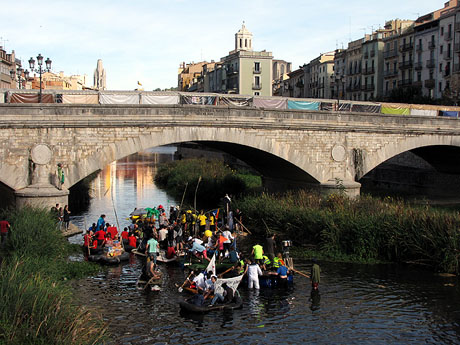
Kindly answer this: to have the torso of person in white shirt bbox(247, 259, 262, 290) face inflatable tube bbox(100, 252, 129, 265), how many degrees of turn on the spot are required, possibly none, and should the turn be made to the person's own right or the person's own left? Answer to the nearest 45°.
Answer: approximately 45° to the person's own left

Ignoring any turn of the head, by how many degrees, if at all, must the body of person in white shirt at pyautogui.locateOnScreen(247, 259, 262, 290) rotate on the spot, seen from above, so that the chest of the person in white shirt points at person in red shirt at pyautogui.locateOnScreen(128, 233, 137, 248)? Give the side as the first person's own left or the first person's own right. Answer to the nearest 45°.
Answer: approximately 45° to the first person's own left

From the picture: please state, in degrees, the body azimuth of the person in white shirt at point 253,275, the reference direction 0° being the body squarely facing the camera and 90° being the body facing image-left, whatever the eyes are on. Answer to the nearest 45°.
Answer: approximately 180°
